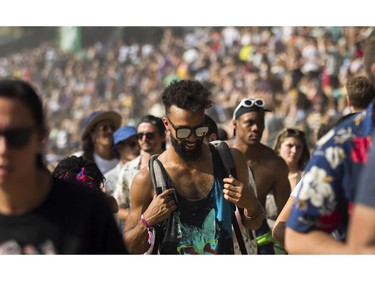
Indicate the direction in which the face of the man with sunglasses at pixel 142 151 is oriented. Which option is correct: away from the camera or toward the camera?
toward the camera

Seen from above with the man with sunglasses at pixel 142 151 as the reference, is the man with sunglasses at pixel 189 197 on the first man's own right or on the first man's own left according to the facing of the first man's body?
on the first man's own left

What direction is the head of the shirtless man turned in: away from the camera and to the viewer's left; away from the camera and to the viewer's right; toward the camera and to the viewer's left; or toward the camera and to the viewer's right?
toward the camera and to the viewer's right

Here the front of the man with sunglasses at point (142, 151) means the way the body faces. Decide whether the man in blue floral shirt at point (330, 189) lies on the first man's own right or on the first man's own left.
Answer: on the first man's own left

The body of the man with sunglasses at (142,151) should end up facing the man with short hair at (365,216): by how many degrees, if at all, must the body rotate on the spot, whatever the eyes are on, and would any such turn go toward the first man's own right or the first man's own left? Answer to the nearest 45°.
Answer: approximately 45° to the first man's own left

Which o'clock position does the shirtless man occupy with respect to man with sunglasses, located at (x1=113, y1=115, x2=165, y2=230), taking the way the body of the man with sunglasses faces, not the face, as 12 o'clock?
The shirtless man is roughly at 10 o'clock from the man with sunglasses.
